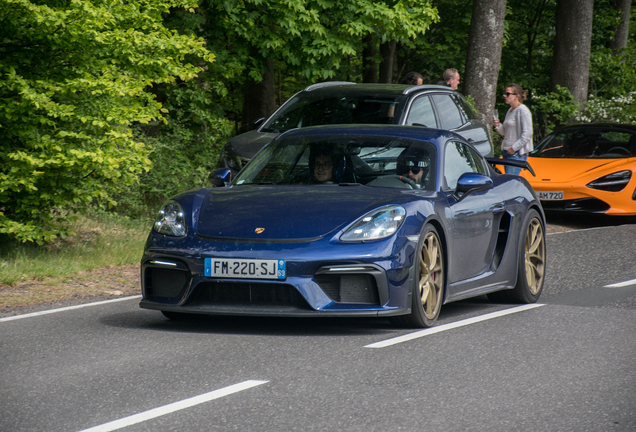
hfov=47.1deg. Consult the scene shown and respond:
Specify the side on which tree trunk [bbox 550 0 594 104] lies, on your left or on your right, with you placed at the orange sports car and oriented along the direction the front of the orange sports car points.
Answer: on your right

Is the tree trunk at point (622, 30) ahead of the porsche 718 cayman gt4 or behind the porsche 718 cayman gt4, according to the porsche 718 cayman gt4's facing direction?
behind

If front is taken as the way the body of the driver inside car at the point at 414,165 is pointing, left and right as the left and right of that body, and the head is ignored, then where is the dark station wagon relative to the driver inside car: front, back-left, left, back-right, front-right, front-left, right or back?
back-right

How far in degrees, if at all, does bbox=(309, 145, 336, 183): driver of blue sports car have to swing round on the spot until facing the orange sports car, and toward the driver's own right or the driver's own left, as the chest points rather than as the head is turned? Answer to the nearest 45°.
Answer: approximately 180°

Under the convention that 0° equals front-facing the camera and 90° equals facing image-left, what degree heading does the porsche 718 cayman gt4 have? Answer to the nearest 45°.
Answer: approximately 45°

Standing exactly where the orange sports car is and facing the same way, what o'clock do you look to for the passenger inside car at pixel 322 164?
The passenger inside car is roughly at 11 o'clock from the orange sports car.
